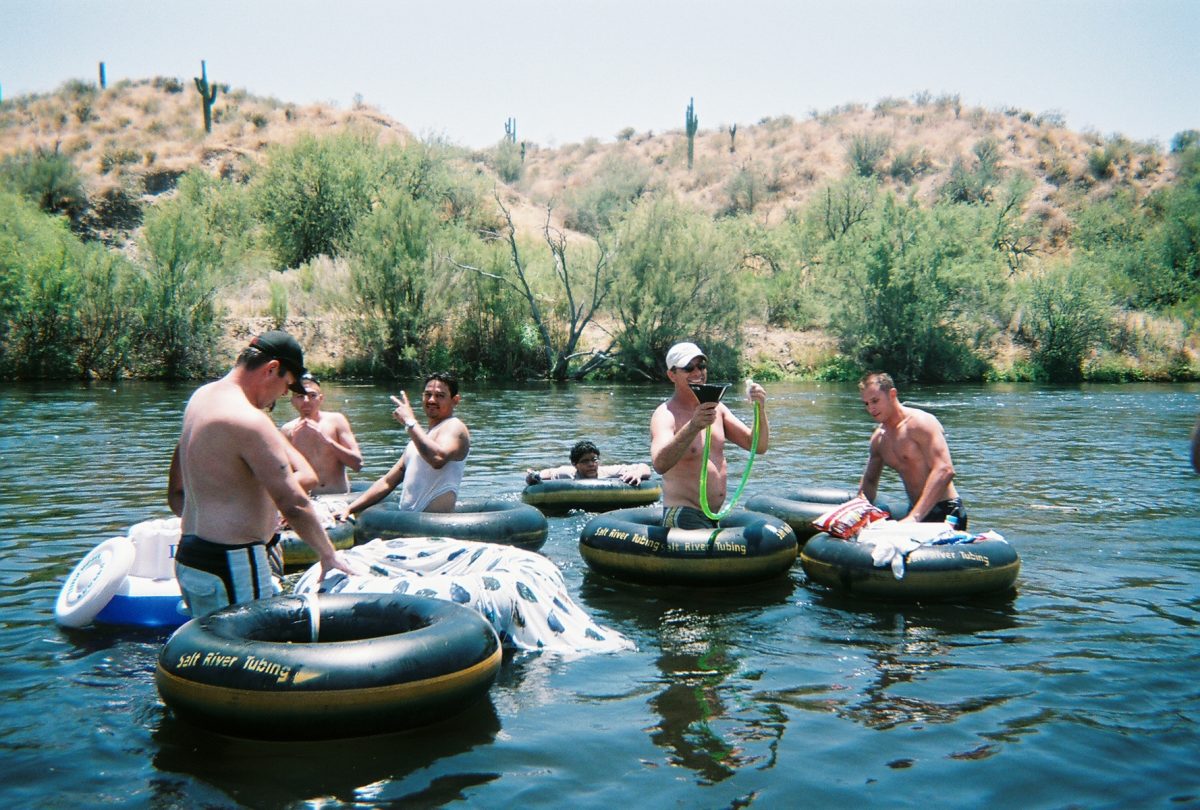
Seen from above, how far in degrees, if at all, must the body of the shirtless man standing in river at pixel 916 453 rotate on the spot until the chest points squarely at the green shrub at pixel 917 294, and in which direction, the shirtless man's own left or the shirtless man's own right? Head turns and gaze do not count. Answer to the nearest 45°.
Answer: approximately 135° to the shirtless man's own right

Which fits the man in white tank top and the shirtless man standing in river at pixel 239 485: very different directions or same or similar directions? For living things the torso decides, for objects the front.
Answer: very different directions

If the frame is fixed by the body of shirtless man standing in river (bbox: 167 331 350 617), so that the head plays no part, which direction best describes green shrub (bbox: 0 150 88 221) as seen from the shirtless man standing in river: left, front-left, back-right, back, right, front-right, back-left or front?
front-left

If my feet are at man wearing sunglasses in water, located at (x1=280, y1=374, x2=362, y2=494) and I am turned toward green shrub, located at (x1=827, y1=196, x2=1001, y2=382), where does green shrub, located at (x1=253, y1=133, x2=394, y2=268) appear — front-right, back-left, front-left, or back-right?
front-left

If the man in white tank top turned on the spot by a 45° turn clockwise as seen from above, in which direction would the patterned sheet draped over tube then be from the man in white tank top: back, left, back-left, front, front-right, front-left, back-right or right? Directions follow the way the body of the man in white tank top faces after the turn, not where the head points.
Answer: left

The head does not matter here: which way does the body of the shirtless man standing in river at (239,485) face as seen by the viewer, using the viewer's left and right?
facing away from the viewer and to the right of the viewer

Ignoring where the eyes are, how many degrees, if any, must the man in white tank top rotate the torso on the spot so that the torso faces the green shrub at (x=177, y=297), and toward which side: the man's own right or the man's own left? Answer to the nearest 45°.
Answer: approximately 135° to the man's own right

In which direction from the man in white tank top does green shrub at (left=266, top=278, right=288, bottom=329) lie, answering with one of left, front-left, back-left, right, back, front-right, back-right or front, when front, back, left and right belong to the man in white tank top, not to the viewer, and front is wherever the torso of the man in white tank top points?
back-right

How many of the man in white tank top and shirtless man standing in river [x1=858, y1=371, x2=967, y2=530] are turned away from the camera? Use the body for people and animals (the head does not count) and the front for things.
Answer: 0

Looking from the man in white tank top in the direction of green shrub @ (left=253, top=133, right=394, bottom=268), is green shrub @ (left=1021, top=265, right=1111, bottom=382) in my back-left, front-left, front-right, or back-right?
front-right

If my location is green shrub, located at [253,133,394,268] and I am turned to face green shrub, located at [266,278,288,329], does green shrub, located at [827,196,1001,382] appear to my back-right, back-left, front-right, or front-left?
front-left

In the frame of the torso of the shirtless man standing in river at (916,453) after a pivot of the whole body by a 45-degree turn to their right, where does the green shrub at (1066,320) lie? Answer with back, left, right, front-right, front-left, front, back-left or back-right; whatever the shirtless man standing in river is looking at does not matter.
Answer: right

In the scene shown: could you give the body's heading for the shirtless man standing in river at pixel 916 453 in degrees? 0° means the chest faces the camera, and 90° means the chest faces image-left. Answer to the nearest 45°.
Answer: approximately 45°

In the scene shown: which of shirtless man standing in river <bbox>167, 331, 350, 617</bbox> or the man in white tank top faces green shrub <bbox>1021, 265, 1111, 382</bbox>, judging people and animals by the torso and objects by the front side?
the shirtless man standing in river

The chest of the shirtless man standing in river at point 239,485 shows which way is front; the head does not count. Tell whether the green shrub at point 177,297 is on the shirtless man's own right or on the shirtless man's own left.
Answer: on the shirtless man's own left

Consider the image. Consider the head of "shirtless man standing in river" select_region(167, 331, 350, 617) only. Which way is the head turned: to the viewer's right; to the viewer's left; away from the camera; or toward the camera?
to the viewer's right

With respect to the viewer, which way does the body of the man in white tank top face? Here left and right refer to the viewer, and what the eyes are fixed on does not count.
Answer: facing the viewer and to the left of the viewer

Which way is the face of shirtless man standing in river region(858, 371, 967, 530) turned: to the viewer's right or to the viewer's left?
to the viewer's left
